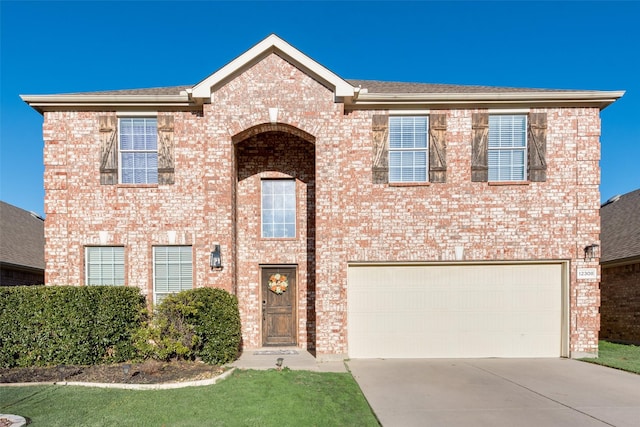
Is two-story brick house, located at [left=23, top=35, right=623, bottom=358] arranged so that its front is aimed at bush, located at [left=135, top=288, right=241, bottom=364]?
no

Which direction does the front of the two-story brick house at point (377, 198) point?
toward the camera

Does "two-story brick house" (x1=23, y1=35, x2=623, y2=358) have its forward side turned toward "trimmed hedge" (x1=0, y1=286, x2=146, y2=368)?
no
